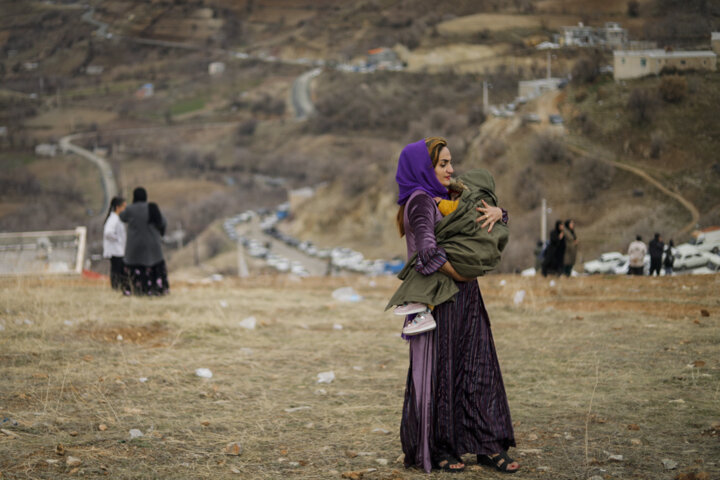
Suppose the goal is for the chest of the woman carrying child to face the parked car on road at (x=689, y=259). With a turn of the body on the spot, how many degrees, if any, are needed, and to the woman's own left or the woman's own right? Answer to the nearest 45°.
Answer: approximately 90° to the woman's own left

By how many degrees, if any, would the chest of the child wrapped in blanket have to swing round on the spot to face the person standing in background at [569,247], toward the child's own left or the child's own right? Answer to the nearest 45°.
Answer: approximately 90° to the child's own right

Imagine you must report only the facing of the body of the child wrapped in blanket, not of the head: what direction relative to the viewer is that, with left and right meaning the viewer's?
facing to the left of the viewer

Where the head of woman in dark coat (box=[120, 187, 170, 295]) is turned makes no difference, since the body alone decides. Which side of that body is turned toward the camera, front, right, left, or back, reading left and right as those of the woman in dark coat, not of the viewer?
back

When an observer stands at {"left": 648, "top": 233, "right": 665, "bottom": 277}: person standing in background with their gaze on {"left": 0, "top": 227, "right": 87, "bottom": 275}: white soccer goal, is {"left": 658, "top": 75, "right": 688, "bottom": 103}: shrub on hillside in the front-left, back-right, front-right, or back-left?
back-right

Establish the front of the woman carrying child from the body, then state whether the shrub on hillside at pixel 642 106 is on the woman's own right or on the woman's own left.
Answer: on the woman's own left
